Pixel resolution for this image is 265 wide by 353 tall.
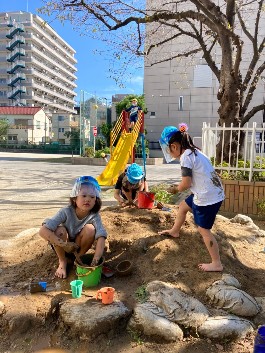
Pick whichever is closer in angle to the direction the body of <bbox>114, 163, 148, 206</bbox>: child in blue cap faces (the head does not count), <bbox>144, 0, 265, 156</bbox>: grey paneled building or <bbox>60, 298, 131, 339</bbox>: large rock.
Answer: the large rock

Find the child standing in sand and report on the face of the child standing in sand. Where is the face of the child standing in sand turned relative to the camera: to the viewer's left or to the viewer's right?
to the viewer's left

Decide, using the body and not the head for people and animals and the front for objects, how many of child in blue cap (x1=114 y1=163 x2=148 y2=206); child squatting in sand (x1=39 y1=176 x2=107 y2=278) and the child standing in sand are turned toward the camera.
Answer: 2

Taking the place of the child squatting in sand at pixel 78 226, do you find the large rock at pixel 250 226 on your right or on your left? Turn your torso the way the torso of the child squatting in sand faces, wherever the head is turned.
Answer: on your left

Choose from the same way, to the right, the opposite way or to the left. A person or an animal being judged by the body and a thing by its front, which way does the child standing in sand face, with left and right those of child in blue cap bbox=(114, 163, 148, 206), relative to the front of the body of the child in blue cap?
to the right

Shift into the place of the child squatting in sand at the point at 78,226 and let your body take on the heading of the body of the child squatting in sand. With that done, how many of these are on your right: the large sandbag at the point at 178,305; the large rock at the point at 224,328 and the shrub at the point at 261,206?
0

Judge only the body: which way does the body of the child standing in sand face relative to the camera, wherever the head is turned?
to the viewer's left

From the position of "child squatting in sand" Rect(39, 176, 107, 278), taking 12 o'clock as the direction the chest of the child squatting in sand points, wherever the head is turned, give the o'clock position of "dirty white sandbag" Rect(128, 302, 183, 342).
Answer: The dirty white sandbag is roughly at 11 o'clock from the child squatting in sand.

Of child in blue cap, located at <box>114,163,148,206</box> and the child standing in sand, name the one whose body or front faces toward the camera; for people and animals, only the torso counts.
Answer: the child in blue cap

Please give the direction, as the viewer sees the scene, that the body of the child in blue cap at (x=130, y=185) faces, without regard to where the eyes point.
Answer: toward the camera

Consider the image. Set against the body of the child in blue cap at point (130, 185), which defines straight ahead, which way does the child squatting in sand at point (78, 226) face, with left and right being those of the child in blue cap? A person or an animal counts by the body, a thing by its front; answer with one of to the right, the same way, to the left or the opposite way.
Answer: the same way

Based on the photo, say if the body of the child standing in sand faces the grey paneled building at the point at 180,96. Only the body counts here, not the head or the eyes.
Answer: no

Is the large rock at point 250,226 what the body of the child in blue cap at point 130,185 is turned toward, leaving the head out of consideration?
no

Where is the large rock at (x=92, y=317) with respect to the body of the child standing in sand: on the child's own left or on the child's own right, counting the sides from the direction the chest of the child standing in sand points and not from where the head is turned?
on the child's own left

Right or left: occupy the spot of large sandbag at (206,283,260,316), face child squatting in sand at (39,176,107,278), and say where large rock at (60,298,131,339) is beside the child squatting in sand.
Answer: left

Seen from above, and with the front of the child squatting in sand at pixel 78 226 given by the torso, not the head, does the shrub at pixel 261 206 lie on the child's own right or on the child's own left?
on the child's own left

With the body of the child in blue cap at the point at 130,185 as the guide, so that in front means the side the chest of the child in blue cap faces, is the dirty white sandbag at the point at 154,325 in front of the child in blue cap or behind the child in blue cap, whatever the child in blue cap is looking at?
in front

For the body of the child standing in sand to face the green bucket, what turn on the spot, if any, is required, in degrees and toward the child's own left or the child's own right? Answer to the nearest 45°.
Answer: approximately 45° to the child's own left

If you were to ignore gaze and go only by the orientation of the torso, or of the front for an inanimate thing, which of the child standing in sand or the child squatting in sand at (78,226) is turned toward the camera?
the child squatting in sand

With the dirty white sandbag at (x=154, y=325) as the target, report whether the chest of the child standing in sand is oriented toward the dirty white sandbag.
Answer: no

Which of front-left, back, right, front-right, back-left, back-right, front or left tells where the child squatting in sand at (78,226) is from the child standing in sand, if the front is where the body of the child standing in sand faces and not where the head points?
front

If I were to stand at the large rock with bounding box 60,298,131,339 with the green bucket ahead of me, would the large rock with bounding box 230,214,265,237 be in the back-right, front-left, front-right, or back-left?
front-right
